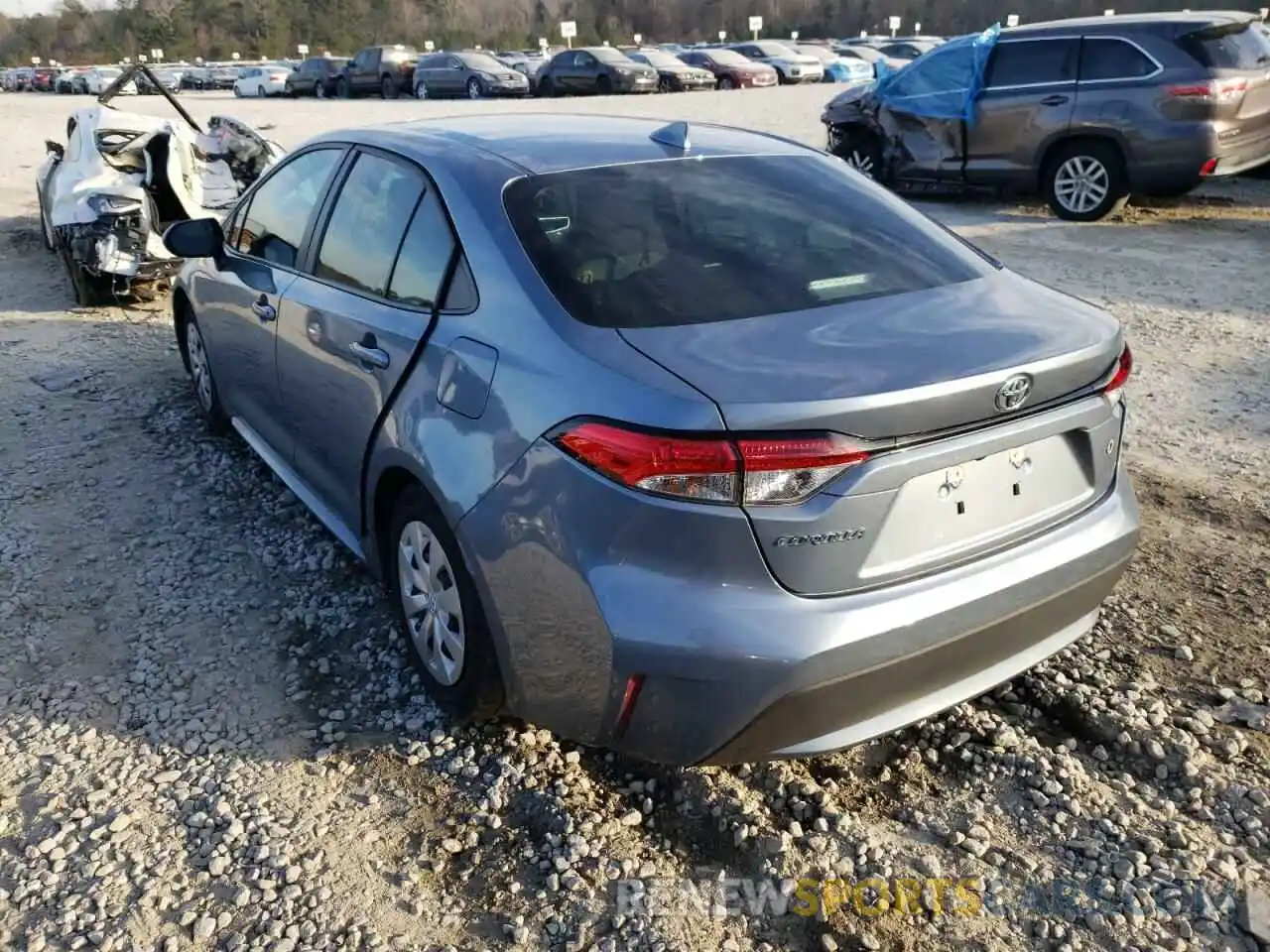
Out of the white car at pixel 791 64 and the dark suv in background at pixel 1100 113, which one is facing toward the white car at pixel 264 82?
the dark suv in background

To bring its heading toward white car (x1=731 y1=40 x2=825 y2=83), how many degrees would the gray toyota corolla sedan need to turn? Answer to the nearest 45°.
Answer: approximately 45° to its right

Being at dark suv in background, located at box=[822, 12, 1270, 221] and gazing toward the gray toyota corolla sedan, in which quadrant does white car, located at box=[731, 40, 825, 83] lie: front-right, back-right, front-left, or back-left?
back-right

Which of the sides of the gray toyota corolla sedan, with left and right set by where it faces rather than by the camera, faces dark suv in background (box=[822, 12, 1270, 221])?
right

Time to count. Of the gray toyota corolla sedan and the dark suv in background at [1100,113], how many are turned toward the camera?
0

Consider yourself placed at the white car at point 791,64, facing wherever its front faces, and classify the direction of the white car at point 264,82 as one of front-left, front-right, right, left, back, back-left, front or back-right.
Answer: back-right

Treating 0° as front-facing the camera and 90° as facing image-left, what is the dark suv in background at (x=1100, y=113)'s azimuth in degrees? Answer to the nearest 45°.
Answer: approximately 135°

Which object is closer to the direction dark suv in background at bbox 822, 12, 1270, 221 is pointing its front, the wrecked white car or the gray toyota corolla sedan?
the wrecked white car

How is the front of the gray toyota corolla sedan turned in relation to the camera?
facing away from the viewer and to the left of the viewer

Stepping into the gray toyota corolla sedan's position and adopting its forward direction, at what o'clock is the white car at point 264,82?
The white car is roughly at 1 o'clock from the gray toyota corolla sedan.

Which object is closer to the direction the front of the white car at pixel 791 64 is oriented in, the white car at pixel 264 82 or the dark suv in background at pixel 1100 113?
the dark suv in background

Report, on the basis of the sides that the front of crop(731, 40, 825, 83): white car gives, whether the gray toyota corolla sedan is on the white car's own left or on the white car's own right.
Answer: on the white car's own right
